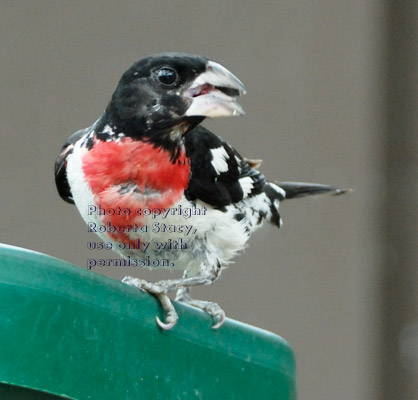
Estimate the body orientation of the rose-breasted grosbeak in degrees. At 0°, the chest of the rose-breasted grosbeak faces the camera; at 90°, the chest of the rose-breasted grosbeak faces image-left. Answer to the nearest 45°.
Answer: approximately 45°
